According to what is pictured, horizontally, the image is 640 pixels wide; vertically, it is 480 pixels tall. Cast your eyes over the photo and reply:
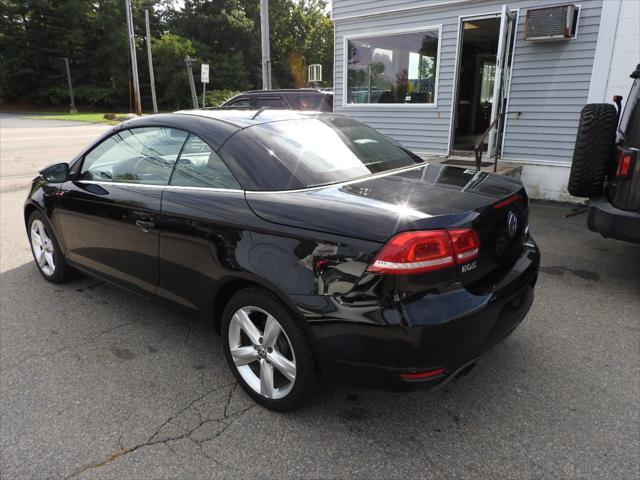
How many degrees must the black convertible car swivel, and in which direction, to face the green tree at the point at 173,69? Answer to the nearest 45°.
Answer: approximately 45° to its right

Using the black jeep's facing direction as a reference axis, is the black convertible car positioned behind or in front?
behind

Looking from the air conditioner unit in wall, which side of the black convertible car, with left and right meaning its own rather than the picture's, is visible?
right

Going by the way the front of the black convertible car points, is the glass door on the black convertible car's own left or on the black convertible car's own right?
on the black convertible car's own right

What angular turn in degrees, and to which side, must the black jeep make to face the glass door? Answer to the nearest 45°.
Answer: approximately 90° to its left

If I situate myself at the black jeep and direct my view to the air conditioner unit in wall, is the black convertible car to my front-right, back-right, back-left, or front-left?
back-left

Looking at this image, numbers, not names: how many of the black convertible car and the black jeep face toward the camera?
0

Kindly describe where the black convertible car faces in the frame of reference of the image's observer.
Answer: facing away from the viewer and to the left of the viewer

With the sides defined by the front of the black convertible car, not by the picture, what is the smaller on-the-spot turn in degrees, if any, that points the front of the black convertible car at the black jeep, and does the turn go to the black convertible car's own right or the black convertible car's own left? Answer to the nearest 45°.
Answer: approximately 90° to the black convertible car's own right

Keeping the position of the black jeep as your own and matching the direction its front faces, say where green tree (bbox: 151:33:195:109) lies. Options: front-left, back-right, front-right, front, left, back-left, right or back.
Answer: left

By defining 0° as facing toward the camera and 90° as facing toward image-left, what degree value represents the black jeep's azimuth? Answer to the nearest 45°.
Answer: approximately 225°
